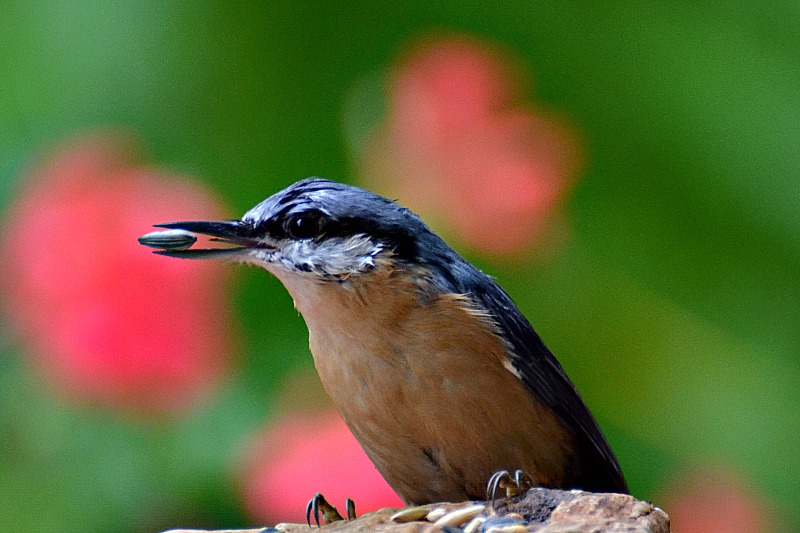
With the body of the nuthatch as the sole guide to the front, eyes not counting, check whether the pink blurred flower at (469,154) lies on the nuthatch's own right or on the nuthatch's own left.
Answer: on the nuthatch's own right

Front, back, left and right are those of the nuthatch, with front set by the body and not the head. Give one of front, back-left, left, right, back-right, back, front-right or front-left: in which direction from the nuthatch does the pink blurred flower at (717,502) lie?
back-right

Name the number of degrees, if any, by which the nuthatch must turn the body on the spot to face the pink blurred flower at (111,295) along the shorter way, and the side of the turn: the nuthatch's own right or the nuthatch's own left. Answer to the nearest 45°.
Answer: approximately 45° to the nuthatch's own right

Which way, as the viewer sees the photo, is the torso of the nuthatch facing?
to the viewer's left

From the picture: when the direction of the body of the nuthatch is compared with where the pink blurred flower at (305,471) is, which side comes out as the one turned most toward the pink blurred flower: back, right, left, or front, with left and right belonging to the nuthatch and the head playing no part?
right
